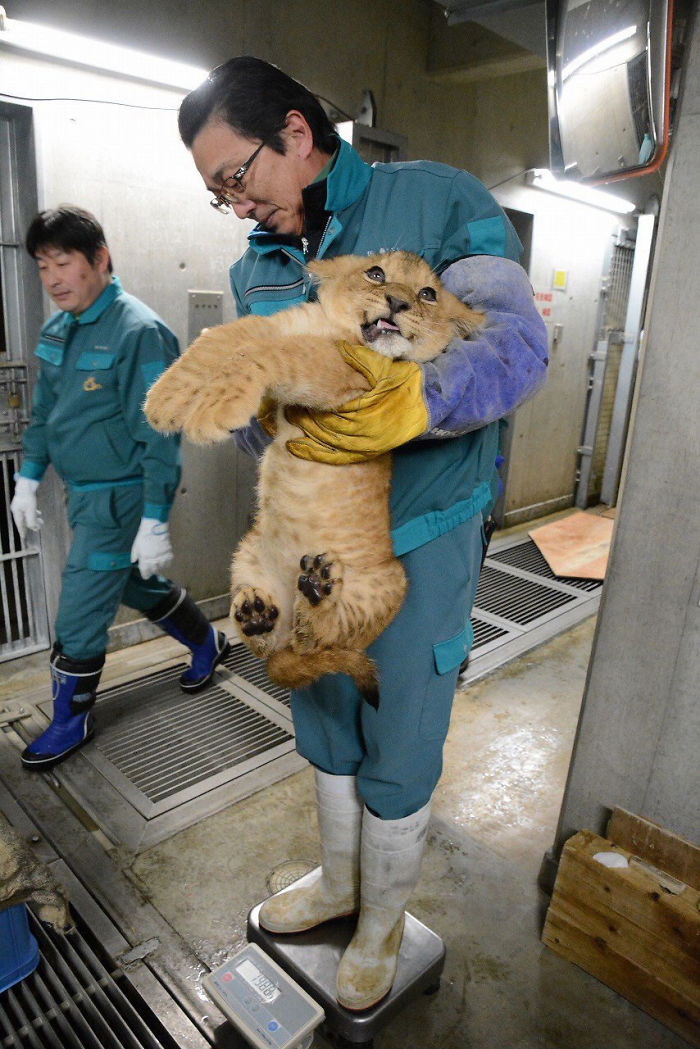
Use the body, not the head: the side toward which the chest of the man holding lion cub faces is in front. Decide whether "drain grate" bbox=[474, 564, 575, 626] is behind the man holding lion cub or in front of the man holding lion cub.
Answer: behind

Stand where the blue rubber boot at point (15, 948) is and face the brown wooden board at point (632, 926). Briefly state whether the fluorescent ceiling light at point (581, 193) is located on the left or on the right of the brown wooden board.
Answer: left

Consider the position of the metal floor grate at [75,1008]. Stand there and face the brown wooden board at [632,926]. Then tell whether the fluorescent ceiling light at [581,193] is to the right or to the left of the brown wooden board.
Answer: left

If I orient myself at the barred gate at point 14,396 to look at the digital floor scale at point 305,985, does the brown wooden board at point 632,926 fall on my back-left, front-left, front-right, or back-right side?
front-left

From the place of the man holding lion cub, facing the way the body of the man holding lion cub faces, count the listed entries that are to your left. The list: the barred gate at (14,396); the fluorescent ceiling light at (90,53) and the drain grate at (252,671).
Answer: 0

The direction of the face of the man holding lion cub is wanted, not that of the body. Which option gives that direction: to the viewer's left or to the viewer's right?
to the viewer's left

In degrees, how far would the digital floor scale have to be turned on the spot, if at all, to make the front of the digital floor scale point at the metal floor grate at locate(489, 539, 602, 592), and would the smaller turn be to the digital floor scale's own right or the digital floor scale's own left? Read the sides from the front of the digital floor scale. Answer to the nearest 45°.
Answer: approximately 135° to the digital floor scale's own right

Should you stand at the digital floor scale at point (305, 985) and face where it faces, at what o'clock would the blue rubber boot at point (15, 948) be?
The blue rubber boot is roughly at 2 o'clock from the digital floor scale.

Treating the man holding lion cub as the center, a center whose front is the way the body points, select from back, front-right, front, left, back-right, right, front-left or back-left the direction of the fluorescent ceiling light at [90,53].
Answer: right

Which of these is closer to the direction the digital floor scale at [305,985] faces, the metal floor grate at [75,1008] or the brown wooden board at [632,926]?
the metal floor grate

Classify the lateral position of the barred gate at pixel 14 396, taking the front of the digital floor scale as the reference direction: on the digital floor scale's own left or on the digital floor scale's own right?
on the digital floor scale's own right

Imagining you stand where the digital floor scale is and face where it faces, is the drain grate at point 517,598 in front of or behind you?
behind

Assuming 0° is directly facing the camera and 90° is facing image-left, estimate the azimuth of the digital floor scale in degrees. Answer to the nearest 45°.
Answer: approximately 45°

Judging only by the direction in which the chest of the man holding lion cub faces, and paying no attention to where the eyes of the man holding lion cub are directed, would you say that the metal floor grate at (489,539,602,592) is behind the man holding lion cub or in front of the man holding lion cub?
behind

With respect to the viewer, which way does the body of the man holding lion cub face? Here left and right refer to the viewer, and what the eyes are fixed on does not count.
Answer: facing the viewer and to the left of the viewer
